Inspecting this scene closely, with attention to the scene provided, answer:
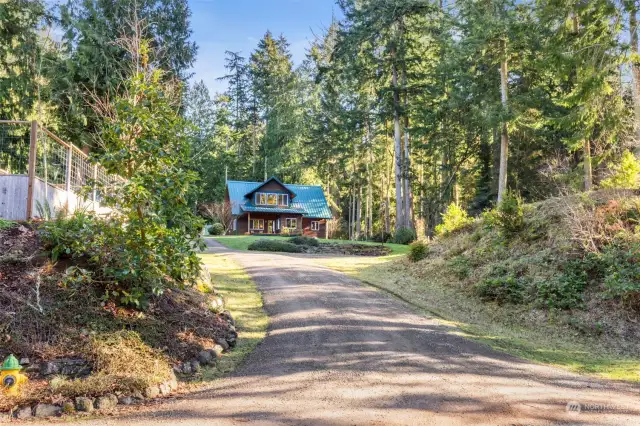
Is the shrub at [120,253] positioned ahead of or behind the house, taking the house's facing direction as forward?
ahead

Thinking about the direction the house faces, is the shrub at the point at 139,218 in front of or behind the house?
in front

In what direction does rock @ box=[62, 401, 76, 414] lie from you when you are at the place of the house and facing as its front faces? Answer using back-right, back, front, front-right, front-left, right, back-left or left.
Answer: front

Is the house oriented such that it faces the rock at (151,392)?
yes

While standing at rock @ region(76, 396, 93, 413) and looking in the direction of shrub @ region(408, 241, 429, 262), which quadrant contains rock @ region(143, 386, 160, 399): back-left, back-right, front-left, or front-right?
front-right

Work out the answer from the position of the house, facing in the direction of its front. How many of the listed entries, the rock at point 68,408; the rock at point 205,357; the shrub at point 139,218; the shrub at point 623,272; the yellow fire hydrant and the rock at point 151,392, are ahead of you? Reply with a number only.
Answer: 6

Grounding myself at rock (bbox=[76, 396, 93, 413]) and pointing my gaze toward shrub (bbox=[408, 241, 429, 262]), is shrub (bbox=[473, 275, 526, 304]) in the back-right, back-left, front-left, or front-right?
front-right

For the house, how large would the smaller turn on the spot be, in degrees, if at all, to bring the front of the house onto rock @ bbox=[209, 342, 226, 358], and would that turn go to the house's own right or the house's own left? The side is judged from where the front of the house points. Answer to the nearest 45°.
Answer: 0° — it already faces it

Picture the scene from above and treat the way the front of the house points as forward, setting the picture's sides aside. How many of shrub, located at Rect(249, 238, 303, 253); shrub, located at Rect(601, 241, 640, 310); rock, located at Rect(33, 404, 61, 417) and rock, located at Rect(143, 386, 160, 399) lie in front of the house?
4

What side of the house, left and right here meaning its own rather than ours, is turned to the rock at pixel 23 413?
front

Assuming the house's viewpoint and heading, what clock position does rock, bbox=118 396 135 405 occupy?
The rock is roughly at 12 o'clock from the house.

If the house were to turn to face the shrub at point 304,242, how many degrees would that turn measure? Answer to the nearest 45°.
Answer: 0° — it already faces it

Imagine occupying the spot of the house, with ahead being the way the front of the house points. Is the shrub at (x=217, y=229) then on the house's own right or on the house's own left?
on the house's own right

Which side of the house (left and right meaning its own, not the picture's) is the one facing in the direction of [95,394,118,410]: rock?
front

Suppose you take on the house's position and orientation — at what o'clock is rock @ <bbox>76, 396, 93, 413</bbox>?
The rock is roughly at 12 o'clock from the house.

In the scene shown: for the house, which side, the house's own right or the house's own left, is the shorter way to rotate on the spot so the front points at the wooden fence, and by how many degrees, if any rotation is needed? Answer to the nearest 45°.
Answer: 0° — it already faces it

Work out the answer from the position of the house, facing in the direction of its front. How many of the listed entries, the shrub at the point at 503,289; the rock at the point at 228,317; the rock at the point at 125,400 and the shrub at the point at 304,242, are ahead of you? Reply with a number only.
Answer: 4

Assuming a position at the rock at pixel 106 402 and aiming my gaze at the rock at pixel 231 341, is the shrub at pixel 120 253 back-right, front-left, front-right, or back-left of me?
front-left

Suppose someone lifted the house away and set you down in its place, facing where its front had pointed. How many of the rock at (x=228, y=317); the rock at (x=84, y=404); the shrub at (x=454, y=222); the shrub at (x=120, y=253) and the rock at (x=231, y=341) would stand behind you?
0

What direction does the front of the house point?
toward the camera

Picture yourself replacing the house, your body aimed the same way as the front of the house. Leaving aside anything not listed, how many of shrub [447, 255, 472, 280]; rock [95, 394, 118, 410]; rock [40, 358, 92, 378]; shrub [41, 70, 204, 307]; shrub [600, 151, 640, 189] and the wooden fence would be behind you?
0
